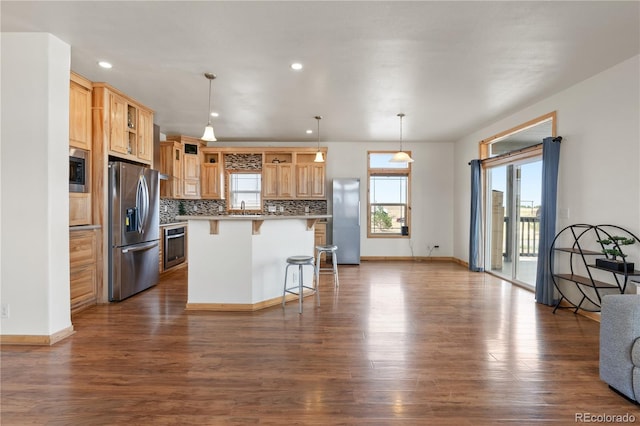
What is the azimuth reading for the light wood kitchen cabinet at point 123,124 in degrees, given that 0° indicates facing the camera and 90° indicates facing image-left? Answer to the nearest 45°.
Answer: approximately 315°

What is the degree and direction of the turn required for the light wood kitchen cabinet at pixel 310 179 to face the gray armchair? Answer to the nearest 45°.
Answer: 0° — it already faces it

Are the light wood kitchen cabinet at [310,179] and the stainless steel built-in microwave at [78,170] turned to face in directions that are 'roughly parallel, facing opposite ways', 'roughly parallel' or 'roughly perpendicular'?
roughly perpendicular

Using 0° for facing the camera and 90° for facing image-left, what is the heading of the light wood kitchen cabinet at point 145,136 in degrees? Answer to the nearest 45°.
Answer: approximately 315°

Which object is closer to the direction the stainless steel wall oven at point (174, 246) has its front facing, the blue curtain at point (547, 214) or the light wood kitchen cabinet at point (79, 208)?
the blue curtain

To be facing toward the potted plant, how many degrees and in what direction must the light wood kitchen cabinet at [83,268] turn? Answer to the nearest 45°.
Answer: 0° — it already faces it

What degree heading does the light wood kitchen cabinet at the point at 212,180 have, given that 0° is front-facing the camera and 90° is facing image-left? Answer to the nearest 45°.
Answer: approximately 0°

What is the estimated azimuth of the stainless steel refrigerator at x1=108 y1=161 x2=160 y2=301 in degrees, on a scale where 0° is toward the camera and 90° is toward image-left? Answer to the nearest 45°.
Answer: approximately 315°

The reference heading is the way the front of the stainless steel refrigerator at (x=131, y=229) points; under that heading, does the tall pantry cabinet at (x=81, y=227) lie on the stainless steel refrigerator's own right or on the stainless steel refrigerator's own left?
on the stainless steel refrigerator's own right
